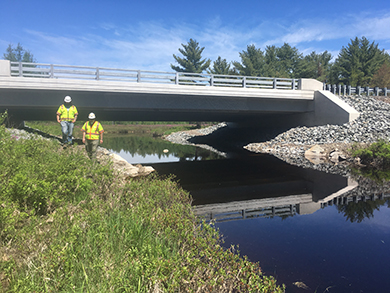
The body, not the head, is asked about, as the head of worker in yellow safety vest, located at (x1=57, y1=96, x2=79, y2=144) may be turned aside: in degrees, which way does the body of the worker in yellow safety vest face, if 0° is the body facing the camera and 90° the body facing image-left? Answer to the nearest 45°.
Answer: approximately 0°

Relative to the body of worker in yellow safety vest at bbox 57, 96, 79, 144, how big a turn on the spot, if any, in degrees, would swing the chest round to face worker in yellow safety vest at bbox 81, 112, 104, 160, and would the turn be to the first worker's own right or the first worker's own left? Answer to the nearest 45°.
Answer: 0° — they already face them

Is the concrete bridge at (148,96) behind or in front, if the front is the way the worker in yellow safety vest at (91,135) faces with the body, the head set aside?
behind

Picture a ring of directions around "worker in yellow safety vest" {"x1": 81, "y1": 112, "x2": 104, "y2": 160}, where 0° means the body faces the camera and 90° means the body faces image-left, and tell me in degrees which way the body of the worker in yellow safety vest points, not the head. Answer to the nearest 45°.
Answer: approximately 0°

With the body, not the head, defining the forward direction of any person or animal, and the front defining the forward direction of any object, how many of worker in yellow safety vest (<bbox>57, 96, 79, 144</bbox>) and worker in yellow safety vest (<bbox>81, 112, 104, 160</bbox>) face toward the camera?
2

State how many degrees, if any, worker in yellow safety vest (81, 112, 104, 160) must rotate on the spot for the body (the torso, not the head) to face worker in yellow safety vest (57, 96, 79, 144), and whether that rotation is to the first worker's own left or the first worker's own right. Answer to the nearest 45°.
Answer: approximately 180°

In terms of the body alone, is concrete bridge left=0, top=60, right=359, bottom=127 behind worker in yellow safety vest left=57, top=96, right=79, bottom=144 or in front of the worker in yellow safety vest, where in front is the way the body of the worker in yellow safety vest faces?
behind
